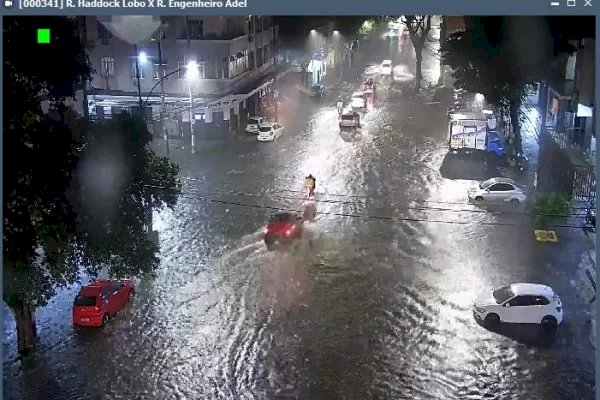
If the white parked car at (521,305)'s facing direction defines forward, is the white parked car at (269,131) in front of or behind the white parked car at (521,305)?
in front

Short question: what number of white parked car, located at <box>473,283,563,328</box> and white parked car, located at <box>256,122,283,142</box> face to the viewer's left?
1

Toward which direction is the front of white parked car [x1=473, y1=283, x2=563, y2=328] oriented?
to the viewer's left

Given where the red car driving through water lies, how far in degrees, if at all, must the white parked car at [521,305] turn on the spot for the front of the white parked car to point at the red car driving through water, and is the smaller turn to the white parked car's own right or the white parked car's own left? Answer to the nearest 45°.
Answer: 0° — it already faces it

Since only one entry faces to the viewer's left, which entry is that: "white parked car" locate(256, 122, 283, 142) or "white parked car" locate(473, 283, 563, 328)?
"white parked car" locate(473, 283, 563, 328)
